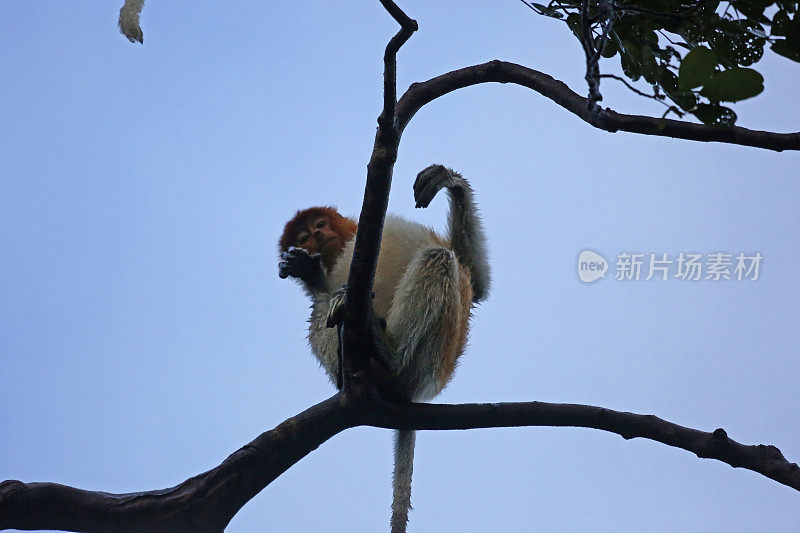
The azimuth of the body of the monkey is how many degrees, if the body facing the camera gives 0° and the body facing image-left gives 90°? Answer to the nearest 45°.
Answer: approximately 45°

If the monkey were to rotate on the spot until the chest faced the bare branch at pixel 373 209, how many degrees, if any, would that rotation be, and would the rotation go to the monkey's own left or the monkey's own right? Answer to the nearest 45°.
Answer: approximately 45° to the monkey's own left
